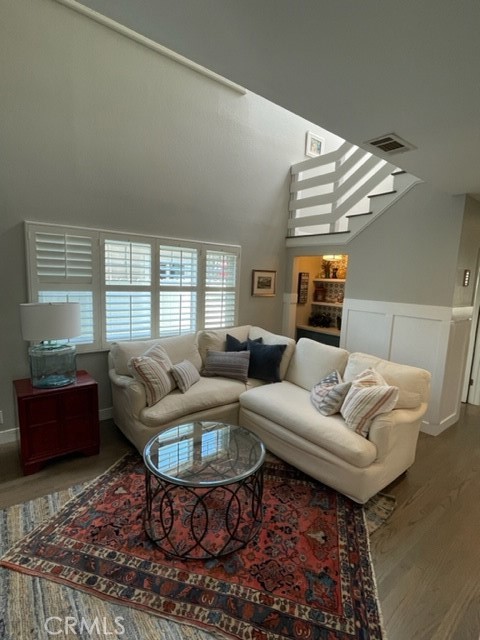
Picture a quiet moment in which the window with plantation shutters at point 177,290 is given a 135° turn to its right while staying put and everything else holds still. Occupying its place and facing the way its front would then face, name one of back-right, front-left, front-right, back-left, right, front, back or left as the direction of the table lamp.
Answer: front-left

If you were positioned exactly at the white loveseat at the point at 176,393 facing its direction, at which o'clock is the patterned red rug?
The patterned red rug is roughly at 1 o'clock from the white loveseat.

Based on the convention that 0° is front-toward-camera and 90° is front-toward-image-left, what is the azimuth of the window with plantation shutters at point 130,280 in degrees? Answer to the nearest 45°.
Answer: approximately 315°

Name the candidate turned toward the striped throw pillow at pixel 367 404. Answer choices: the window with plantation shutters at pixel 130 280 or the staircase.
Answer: the window with plantation shutters

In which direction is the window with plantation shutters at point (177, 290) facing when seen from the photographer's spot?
facing the viewer and to the right of the viewer

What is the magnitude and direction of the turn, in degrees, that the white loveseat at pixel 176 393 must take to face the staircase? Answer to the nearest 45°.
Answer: approximately 90° to its left

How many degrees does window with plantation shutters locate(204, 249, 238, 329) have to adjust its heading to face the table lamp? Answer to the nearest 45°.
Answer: approximately 90° to its right

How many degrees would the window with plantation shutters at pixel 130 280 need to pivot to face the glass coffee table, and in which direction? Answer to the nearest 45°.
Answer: approximately 45° to its right

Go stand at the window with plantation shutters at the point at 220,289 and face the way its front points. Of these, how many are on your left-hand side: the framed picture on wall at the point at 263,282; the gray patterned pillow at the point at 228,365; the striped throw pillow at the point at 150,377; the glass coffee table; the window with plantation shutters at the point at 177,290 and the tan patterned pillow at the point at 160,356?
1

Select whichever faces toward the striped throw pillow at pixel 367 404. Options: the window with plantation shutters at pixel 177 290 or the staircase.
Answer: the window with plantation shutters

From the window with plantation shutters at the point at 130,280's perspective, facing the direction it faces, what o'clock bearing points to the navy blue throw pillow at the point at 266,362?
The navy blue throw pillow is roughly at 11 o'clock from the window with plantation shutters.

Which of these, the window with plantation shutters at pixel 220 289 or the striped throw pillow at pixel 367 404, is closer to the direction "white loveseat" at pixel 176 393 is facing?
the striped throw pillow

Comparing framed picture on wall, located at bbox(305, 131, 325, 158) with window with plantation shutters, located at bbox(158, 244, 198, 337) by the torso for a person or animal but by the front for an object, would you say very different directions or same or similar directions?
same or similar directions

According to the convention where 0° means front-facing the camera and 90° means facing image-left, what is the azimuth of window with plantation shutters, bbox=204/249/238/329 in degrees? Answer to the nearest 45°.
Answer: approximately 315°
